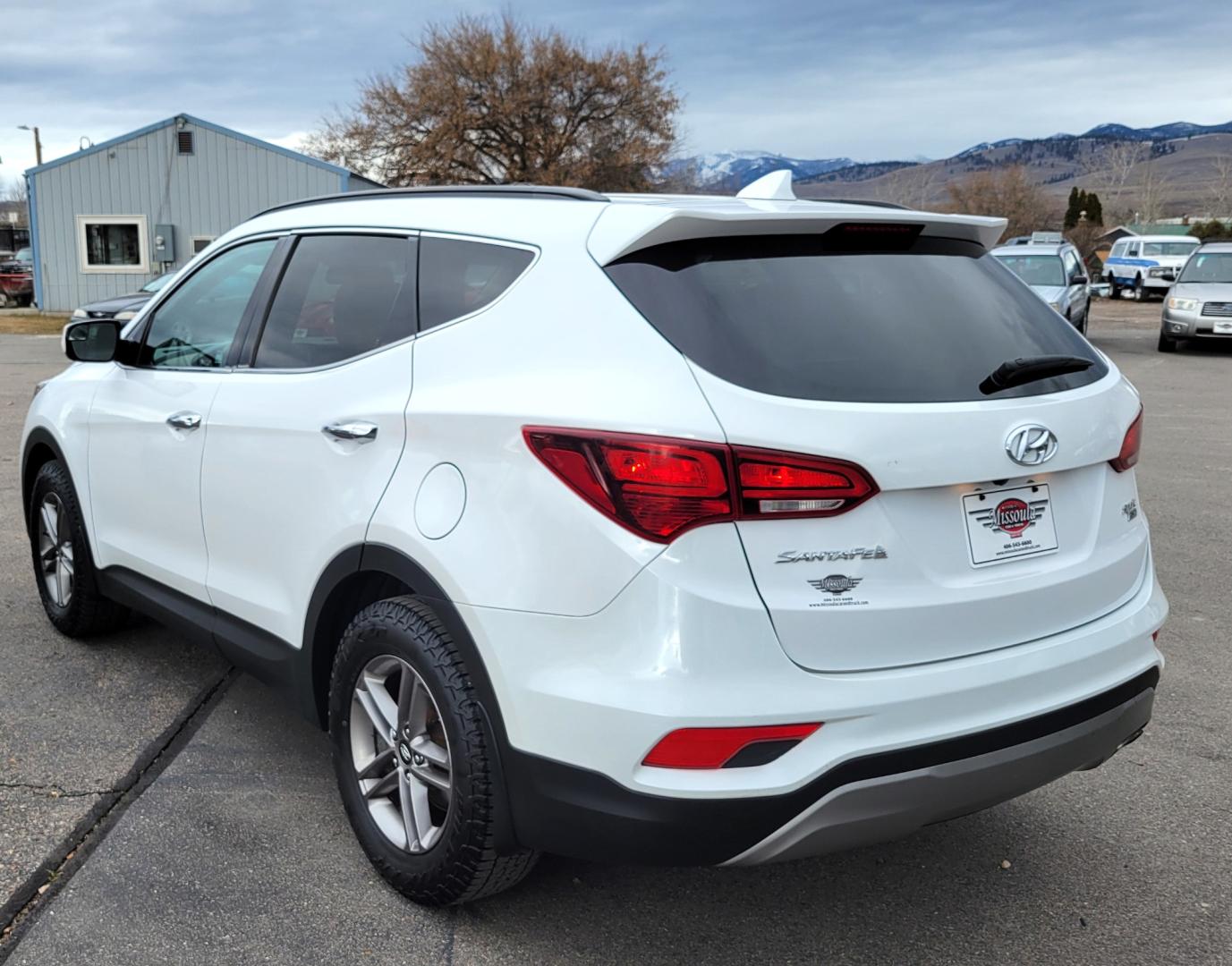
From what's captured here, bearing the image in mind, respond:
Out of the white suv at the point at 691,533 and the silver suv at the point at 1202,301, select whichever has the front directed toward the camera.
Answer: the silver suv

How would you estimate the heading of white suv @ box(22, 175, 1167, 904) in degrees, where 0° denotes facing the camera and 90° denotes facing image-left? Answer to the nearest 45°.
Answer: approximately 135°

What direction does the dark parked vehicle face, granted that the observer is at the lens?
facing the viewer and to the left of the viewer

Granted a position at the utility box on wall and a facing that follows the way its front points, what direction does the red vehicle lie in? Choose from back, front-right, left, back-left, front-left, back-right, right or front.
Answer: back-right

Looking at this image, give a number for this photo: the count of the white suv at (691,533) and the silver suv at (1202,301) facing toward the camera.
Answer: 1

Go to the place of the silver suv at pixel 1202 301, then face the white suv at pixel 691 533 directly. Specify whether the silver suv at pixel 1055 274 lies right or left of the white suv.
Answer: right

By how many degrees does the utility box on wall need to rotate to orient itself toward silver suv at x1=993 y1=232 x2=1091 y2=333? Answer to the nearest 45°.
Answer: approximately 45° to its left

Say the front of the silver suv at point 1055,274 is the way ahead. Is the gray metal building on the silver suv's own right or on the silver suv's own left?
on the silver suv's own right

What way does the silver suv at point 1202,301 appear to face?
toward the camera

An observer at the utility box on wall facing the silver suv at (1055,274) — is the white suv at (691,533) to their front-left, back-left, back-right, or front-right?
front-right

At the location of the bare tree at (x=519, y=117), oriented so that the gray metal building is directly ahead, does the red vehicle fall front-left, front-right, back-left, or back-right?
front-right

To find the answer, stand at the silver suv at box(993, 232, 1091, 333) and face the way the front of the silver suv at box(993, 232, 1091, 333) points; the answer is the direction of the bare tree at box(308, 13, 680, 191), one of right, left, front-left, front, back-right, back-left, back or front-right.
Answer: right

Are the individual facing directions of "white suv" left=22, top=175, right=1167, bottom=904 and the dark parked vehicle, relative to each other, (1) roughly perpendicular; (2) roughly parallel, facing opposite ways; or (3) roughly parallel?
roughly perpendicular

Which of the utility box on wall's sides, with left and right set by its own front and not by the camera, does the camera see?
front

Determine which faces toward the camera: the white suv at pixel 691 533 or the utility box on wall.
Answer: the utility box on wall

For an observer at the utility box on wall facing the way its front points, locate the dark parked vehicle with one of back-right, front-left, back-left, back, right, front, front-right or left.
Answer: front
